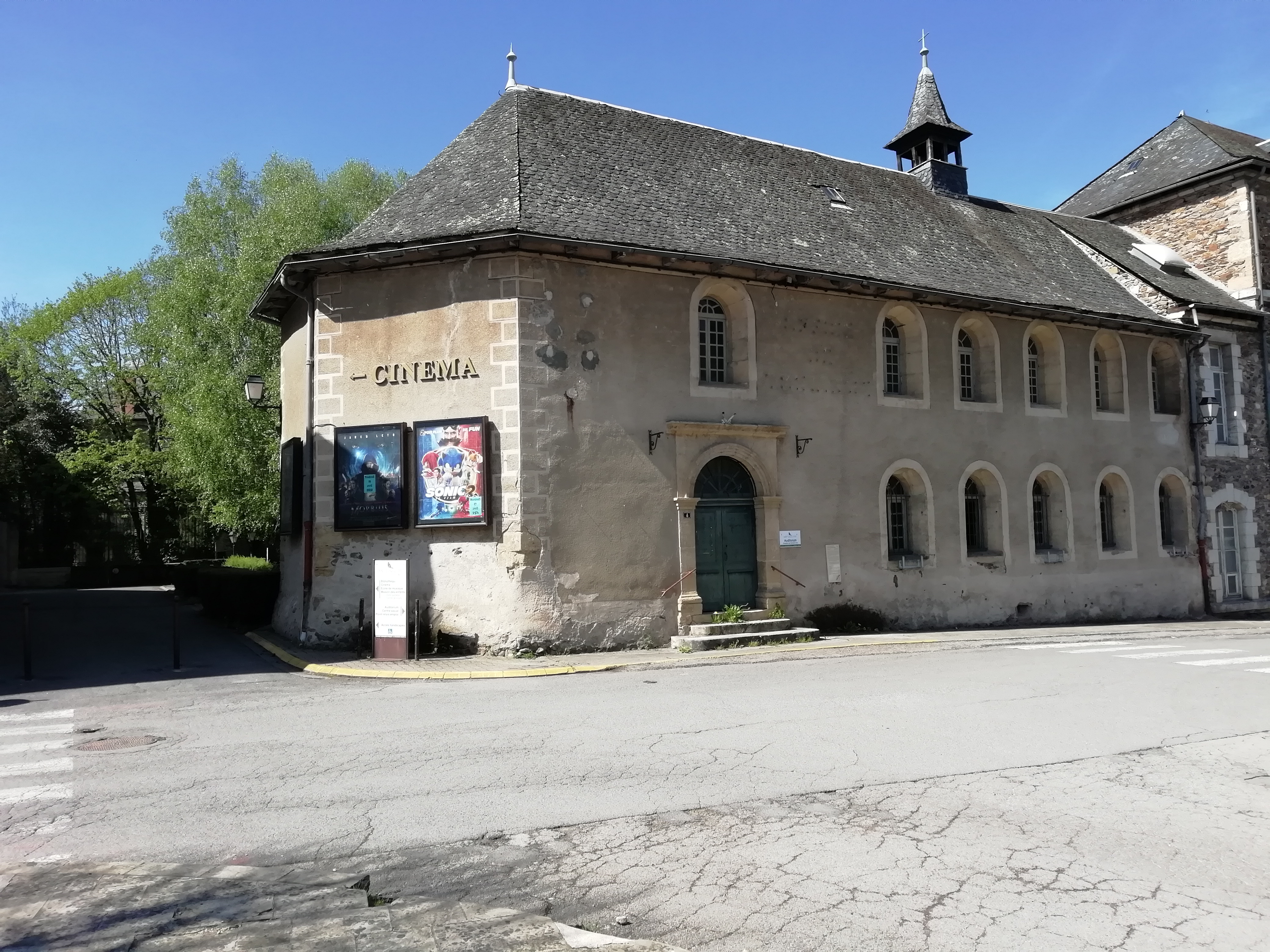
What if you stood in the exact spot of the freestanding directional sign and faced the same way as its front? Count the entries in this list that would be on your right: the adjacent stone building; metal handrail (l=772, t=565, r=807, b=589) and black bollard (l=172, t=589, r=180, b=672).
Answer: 1

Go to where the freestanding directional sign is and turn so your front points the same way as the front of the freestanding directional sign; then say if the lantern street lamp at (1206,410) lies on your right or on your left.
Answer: on your left

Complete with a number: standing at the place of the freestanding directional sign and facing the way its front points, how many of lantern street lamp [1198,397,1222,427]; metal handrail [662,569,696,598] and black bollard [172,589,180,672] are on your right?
1

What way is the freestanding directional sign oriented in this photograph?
toward the camera

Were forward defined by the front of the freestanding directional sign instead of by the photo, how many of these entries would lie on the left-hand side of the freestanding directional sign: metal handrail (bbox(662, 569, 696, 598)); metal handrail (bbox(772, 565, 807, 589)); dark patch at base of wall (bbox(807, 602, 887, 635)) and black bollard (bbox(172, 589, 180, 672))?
3

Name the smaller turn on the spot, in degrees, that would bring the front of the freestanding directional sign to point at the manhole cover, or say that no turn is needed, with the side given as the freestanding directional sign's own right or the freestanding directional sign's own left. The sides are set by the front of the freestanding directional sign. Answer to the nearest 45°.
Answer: approximately 45° to the freestanding directional sign's own right

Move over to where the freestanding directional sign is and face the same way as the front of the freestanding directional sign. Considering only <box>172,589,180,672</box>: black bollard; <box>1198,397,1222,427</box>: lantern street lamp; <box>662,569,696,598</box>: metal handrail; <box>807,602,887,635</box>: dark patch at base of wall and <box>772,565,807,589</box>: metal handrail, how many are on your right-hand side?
1

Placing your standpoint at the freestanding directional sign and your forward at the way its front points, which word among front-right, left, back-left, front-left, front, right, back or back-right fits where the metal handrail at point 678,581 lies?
left

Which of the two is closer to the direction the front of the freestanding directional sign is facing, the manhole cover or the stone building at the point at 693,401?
the manhole cover

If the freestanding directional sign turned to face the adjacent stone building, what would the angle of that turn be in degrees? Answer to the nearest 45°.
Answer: approximately 90° to its left

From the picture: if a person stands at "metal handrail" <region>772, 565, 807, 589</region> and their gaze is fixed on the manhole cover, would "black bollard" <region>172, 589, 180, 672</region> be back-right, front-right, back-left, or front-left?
front-right

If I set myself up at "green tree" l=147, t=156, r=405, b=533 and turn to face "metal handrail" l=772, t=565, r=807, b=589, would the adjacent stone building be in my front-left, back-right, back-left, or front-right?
front-left

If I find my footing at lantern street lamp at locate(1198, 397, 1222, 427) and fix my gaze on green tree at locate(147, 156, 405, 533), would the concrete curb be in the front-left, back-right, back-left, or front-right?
front-left

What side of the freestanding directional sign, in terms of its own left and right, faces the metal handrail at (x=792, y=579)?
left
